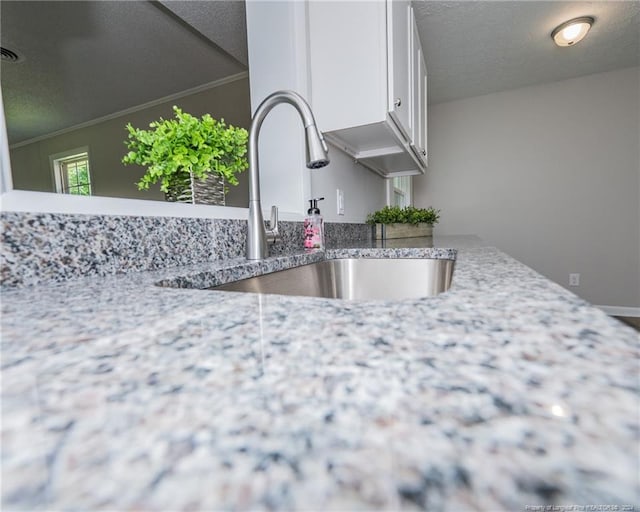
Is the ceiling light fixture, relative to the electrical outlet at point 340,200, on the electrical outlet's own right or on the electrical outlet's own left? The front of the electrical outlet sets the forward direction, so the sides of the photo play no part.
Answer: on the electrical outlet's own left

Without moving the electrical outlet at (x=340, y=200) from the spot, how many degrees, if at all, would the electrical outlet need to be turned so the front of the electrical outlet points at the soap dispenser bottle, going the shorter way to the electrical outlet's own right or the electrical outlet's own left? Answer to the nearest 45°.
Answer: approximately 45° to the electrical outlet's own right

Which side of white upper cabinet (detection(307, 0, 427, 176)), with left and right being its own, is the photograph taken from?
right

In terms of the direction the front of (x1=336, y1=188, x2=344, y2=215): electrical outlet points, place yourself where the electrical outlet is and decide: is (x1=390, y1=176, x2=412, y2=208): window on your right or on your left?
on your left

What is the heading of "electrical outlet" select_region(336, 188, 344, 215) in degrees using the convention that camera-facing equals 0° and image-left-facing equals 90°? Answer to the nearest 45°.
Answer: approximately 315°

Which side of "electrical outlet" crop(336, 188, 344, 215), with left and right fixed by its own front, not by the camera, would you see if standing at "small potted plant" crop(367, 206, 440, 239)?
left

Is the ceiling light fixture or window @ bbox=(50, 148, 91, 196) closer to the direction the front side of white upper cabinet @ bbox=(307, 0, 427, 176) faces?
the ceiling light fixture

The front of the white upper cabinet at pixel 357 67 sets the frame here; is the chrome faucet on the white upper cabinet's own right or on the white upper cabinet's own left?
on the white upper cabinet's own right

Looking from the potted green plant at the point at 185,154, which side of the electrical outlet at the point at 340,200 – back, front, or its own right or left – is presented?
right
